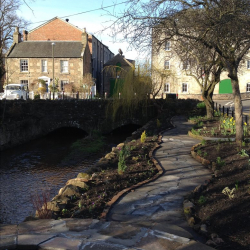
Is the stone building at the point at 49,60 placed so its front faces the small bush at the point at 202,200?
yes

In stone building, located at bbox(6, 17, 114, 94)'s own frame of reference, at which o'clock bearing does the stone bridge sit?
The stone bridge is roughly at 12 o'clock from the stone building.

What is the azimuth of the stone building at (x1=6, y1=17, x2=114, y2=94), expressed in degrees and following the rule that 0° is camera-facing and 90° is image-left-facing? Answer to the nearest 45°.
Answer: approximately 0°

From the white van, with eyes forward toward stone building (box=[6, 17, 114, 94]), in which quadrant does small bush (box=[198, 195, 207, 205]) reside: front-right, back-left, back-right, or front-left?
back-right

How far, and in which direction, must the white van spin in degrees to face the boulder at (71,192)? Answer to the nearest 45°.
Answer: approximately 45° to its left

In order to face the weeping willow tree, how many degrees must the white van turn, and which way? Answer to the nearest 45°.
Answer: approximately 90° to its left

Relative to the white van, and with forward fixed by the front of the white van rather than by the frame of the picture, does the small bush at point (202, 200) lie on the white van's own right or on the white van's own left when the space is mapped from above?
on the white van's own left

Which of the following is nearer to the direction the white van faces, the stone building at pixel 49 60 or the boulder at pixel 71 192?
the boulder

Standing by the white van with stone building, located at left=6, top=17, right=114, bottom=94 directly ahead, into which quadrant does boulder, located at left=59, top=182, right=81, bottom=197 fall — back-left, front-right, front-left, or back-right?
back-right

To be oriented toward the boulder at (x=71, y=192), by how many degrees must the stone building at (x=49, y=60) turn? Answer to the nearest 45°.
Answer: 0° — it already faces it

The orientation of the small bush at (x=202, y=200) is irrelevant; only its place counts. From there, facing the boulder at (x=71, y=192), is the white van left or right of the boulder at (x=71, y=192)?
right
